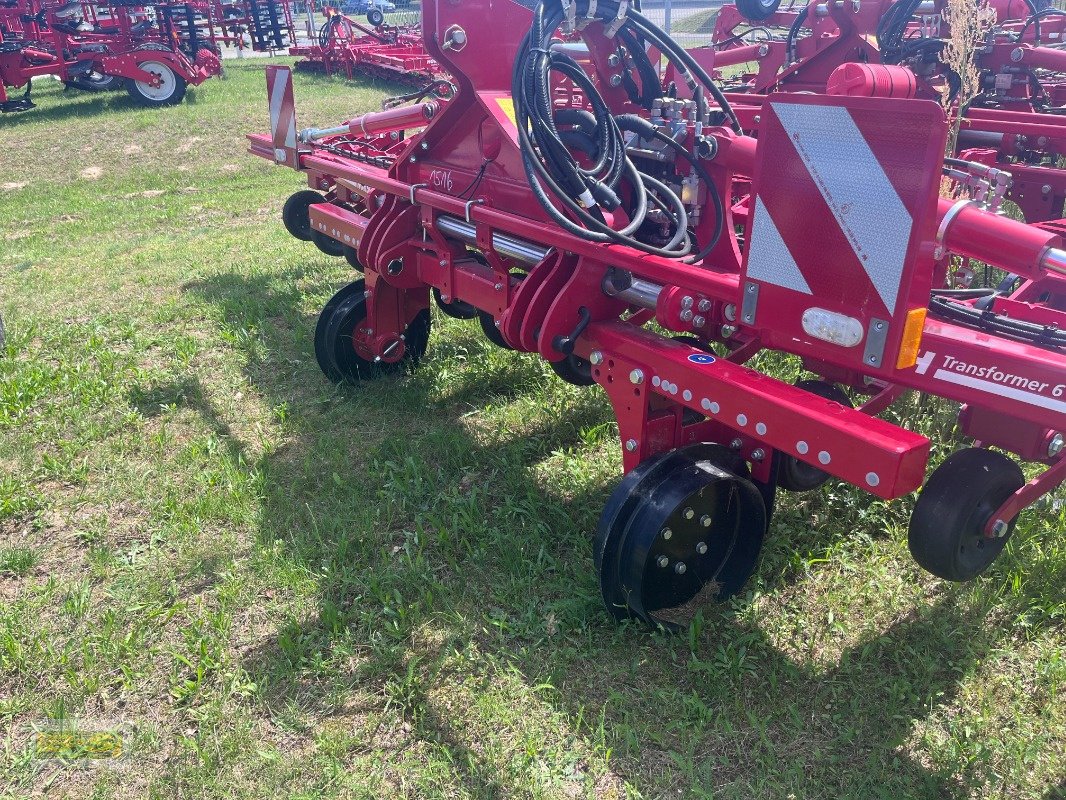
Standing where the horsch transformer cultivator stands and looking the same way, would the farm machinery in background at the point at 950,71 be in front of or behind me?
behind

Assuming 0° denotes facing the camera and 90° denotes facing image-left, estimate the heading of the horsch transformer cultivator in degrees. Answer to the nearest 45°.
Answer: approximately 45°

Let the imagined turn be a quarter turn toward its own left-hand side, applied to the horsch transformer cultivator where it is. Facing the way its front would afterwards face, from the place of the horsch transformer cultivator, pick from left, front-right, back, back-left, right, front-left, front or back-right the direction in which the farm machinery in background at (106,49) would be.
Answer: back
